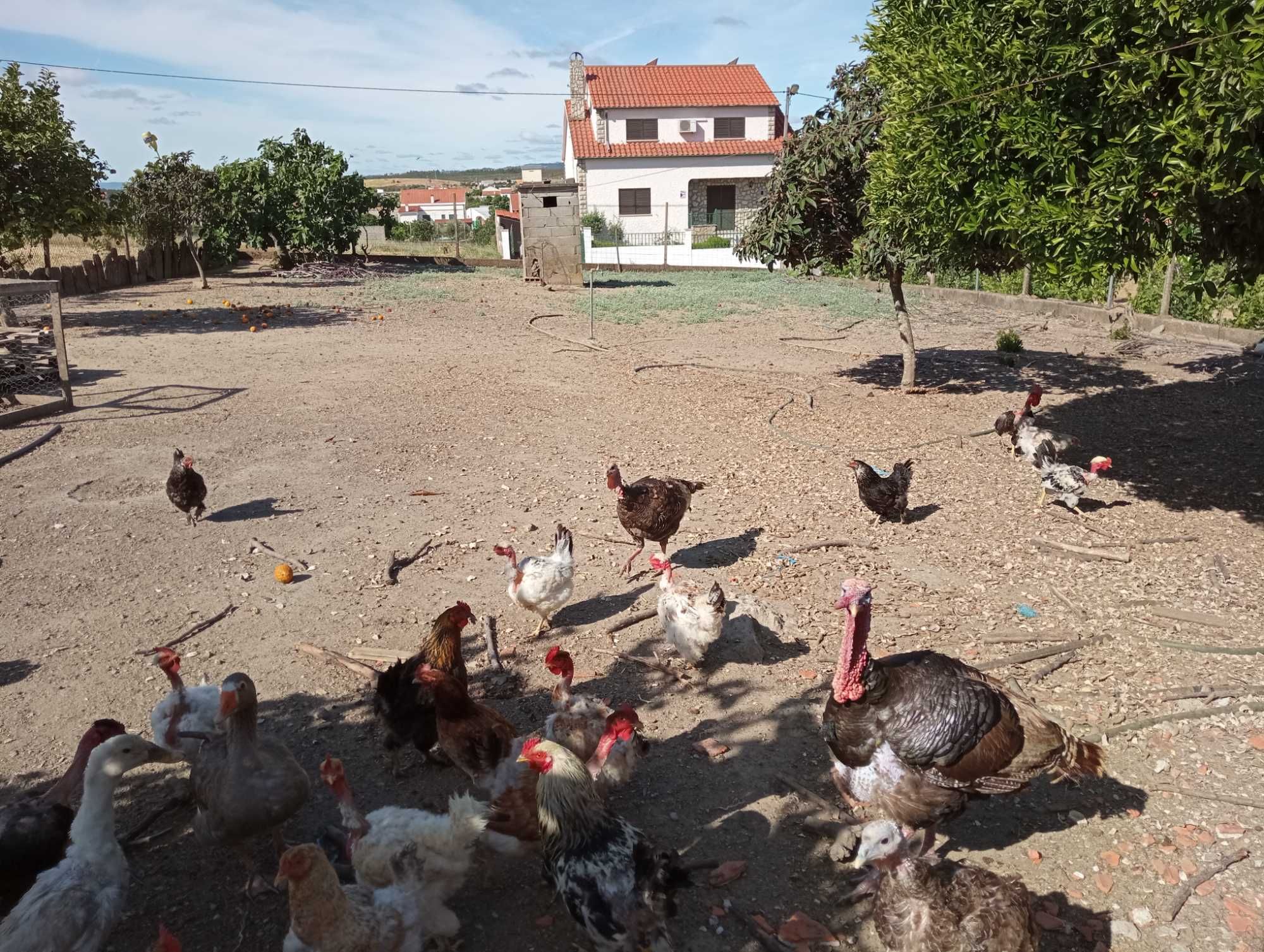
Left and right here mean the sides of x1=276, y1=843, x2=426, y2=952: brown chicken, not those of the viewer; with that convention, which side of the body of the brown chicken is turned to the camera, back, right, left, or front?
left

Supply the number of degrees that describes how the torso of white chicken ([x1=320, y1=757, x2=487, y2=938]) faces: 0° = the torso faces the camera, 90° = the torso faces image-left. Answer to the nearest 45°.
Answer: approximately 90°

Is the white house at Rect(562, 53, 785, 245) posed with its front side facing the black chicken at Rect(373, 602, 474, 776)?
yes

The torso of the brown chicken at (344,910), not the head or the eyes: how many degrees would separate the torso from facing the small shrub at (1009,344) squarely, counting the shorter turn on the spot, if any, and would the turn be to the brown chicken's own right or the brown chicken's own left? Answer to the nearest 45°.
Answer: approximately 135° to the brown chicken's own right

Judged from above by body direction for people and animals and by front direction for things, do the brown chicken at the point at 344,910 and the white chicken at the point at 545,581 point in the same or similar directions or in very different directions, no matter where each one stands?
same or similar directions

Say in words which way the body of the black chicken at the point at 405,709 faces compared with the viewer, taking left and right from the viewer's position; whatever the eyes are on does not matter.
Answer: facing to the right of the viewer

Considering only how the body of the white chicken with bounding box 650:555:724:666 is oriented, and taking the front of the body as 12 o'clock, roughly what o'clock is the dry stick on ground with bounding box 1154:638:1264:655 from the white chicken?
The dry stick on ground is roughly at 6 o'clock from the white chicken.

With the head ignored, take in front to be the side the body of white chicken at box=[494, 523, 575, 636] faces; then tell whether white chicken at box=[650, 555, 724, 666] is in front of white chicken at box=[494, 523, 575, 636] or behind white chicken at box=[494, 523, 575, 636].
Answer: behind

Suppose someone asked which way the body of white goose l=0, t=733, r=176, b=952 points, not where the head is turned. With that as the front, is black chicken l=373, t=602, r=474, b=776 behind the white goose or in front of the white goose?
in front

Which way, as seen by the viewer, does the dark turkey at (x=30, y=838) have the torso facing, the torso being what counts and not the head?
to the viewer's right

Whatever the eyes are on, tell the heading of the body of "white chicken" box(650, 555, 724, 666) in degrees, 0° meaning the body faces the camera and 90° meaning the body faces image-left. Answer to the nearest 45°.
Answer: approximately 90°

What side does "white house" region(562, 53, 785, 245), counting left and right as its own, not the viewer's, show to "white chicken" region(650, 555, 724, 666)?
front

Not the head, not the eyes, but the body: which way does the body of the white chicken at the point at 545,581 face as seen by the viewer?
to the viewer's left
